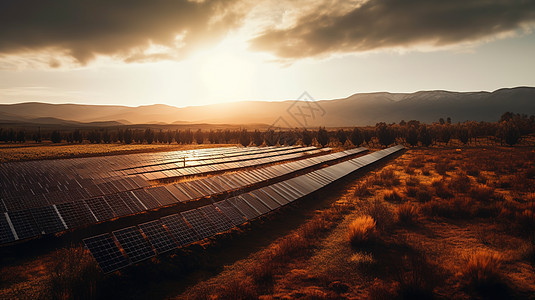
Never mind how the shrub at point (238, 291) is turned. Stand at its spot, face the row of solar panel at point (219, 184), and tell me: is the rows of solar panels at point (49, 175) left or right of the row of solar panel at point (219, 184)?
left

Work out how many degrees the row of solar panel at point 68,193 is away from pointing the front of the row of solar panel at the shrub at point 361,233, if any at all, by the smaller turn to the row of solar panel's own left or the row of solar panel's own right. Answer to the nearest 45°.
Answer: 0° — it already faces it

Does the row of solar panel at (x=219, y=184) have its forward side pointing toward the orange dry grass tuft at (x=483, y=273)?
yes

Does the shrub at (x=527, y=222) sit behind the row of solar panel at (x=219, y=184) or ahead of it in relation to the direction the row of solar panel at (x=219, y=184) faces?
ahead

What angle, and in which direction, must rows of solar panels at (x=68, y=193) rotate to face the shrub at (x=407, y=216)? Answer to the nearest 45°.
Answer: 0° — it already faces it

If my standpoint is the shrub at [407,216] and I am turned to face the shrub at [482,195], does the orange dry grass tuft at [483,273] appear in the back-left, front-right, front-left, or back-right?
back-right
